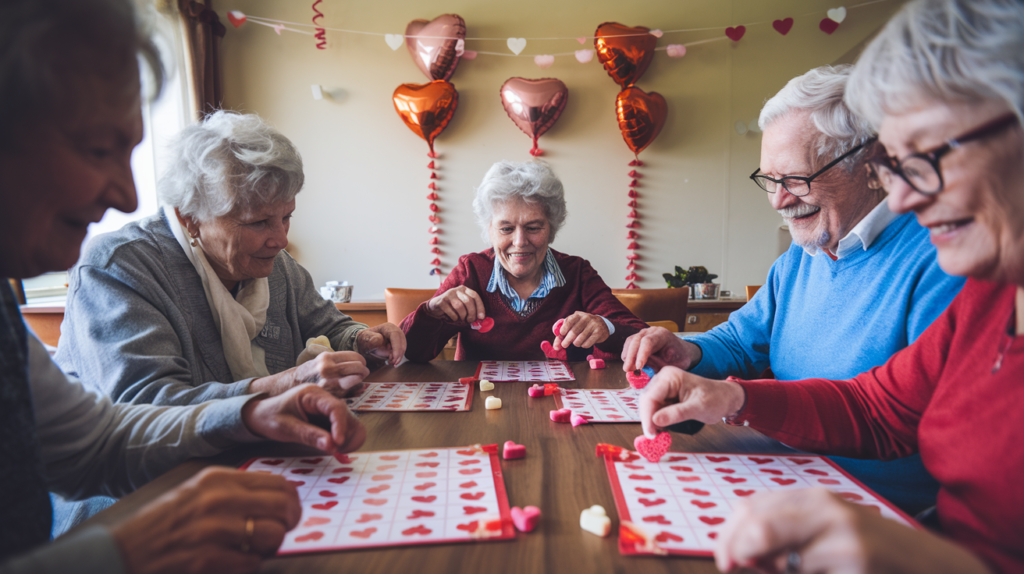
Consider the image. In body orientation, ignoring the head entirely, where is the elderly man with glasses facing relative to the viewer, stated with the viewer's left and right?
facing the viewer and to the left of the viewer

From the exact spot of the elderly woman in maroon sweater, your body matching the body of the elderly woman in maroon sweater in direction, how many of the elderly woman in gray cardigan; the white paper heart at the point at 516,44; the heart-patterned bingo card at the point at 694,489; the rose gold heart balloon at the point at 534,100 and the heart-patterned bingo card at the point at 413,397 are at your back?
2

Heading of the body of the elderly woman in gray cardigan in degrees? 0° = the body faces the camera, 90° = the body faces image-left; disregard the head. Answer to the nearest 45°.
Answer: approximately 315°

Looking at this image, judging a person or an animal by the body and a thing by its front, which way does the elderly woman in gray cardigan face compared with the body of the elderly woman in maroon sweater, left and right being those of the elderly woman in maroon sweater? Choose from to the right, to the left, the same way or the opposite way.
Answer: to the left

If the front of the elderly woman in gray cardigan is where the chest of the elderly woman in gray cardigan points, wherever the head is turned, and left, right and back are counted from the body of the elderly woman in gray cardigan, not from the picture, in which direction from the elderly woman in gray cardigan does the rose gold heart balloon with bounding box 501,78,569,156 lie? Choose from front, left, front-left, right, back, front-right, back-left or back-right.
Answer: left

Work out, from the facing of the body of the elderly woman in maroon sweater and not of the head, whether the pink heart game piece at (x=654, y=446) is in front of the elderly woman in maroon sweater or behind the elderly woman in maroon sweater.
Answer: in front

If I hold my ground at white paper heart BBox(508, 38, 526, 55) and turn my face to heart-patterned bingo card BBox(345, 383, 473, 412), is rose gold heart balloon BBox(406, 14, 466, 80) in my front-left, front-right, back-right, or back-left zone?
front-right

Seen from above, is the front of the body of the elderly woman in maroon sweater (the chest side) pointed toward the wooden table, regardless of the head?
yes

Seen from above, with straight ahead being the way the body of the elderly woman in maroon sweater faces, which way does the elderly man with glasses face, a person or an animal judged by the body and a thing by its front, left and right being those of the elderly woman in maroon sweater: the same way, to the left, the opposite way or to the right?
to the right

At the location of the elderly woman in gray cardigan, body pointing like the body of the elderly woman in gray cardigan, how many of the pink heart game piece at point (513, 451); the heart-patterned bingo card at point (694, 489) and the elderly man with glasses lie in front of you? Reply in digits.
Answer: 3

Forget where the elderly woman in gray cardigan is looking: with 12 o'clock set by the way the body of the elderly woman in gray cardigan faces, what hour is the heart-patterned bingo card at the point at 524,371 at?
The heart-patterned bingo card is roughly at 11 o'clock from the elderly woman in gray cardigan.

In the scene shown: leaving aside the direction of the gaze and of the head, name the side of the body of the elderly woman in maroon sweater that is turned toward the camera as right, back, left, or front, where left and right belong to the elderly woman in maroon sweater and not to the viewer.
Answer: front

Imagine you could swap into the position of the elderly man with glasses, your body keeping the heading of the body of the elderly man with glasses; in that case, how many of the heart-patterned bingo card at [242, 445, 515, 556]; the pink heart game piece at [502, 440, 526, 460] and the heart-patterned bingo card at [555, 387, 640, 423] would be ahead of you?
3

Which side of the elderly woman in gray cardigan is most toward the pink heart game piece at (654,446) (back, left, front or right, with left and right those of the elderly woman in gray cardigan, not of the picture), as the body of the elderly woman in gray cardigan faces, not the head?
front
